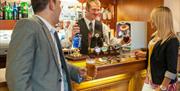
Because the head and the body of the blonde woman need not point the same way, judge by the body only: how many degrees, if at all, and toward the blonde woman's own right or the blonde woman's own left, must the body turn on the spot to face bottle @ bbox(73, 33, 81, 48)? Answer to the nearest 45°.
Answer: approximately 45° to the blonde woman's own right

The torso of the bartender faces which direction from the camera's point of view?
toward the camera

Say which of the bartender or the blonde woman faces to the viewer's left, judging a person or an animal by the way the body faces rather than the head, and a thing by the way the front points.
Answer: the blonde woman

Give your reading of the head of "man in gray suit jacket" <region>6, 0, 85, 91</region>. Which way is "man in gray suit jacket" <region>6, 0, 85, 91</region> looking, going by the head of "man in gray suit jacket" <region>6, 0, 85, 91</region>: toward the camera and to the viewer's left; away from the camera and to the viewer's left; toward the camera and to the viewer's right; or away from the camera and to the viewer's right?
away from the camera and to the viewer's right

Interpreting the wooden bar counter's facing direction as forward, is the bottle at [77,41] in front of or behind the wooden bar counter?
behind

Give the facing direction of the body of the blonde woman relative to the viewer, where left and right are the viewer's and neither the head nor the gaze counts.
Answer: facing to the left of the viewer

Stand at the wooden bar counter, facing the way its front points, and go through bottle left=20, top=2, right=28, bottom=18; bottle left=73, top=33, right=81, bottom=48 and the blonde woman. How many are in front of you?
1

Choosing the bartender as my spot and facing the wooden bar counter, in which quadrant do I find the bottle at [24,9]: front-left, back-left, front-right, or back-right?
back-right

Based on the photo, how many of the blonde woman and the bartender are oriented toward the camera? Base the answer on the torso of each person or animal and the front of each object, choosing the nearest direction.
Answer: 1

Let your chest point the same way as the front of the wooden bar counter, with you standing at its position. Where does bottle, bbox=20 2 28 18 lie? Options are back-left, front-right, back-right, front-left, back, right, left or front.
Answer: back

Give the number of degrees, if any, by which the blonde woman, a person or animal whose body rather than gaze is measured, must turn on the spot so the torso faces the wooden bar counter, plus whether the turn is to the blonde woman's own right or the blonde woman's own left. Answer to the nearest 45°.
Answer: approximately 45° to the blonde woman's own right

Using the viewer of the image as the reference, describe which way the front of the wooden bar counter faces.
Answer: facing the viewer and to the right of the viewer

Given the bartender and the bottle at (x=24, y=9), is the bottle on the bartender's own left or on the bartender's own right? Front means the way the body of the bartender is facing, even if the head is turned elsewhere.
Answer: on the bartender's own right

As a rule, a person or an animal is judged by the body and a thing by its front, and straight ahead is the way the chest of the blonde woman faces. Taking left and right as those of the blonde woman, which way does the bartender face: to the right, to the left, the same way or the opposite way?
to the left

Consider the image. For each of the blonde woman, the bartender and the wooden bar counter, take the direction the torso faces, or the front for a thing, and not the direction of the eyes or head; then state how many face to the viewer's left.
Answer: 1

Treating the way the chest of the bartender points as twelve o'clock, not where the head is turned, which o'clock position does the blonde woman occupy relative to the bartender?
The blonde woman is roughly at 11 o'clock from the bartender.

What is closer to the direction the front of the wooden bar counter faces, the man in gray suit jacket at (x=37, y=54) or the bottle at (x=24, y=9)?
the man in gray suit jacket

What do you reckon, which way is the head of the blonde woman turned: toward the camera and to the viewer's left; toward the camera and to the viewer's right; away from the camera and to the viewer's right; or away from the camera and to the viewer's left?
away from the camera and to the viewer's left
